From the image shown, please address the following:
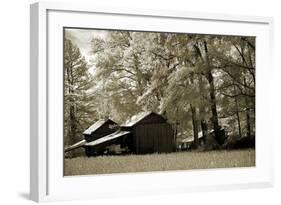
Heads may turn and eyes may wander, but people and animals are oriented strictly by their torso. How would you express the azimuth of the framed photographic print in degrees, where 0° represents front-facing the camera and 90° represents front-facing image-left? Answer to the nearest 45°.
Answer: approximately 315°
